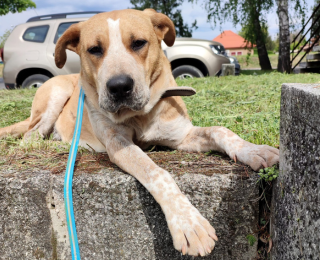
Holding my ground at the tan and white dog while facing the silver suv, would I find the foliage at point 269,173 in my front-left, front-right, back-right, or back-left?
back-right

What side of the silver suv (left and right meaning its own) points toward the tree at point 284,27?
front

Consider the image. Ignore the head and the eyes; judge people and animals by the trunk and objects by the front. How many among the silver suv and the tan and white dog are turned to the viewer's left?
0

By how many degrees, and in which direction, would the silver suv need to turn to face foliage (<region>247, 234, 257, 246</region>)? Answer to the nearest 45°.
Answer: approximately 90° to its right

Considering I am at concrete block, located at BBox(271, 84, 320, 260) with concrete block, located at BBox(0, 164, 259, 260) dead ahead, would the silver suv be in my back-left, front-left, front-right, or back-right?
front-right

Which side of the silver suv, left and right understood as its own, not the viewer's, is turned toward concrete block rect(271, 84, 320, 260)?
right

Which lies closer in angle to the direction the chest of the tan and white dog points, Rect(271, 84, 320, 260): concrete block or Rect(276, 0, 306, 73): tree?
the concrete block

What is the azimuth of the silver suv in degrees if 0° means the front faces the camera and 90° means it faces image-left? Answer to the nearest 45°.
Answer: approximately 270°

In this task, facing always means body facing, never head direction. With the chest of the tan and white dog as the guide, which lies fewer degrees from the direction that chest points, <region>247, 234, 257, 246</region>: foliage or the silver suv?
the foliage

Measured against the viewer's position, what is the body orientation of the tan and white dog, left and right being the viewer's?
facing the viewer and to the right of the viewer

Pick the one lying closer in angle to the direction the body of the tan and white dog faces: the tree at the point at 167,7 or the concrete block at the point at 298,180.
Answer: the concrete block
